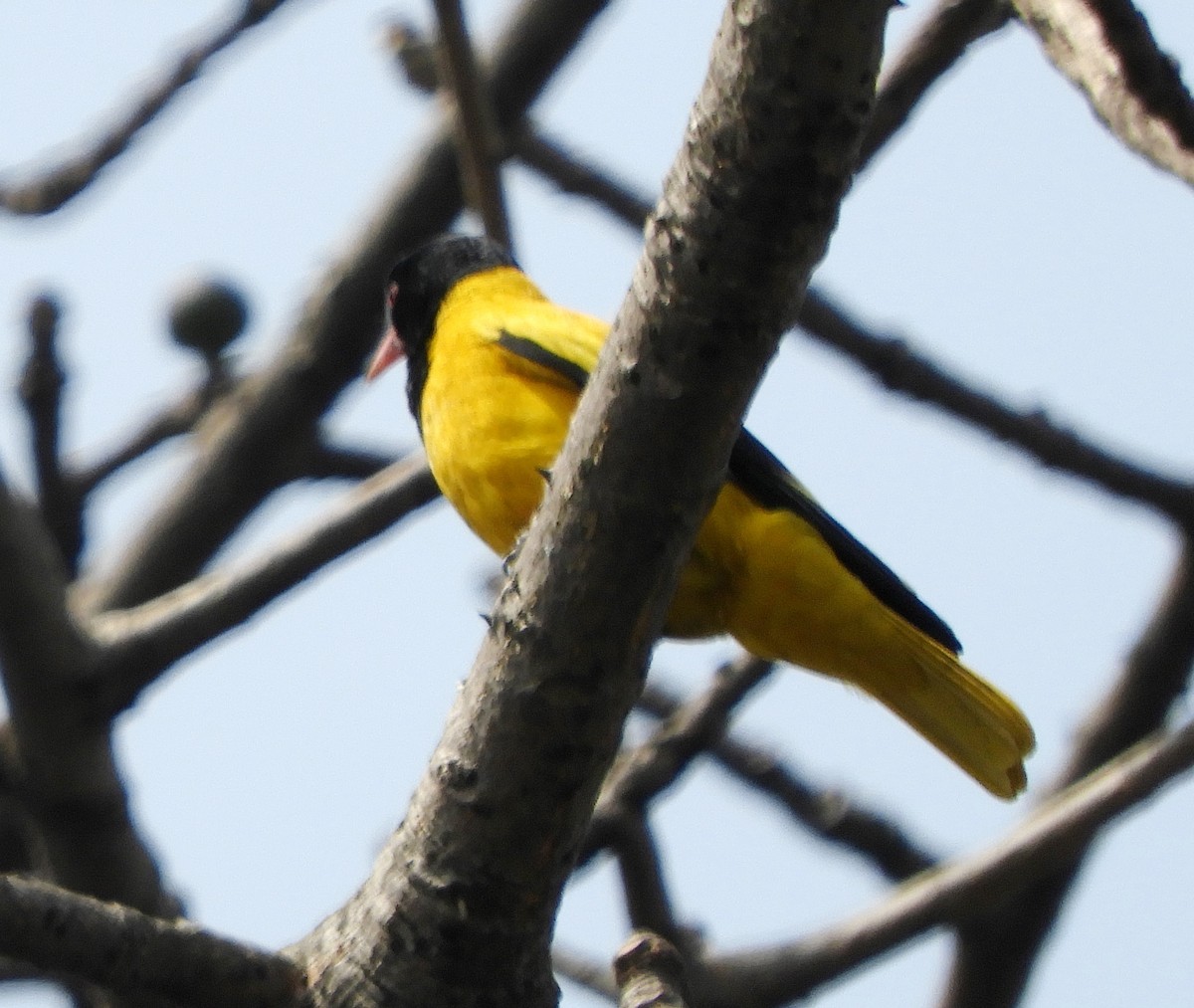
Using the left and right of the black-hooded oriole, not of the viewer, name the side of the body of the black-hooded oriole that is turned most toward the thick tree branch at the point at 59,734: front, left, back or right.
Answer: front

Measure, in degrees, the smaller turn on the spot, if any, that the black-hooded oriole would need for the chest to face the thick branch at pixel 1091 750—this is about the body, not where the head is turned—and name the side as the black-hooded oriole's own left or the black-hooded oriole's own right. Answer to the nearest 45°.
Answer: approximately 135° to the black-hooded oriole's own right

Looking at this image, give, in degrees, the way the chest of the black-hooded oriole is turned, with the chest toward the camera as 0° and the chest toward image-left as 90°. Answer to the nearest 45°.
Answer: approximately 90°

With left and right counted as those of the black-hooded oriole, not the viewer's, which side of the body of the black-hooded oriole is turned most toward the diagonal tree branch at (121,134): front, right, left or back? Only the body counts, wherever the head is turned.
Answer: front

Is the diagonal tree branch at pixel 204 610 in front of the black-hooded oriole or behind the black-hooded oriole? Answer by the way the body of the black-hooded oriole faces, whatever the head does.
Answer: in front
